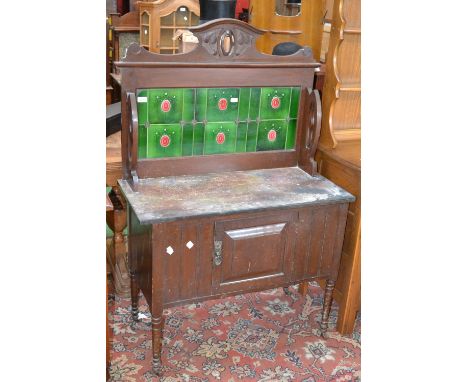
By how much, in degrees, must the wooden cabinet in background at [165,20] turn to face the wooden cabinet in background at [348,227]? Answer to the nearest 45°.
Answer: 0° — it already faces it

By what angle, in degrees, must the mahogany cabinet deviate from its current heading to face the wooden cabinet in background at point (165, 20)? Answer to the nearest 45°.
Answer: approximately 180°

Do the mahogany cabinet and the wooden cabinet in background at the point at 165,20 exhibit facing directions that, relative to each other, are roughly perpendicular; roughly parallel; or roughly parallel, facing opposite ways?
roughly parallel

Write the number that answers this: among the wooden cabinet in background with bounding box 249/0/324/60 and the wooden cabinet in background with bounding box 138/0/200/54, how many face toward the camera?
2

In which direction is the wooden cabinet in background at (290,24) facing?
toward the camera

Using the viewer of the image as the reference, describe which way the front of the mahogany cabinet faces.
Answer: facing the viewer

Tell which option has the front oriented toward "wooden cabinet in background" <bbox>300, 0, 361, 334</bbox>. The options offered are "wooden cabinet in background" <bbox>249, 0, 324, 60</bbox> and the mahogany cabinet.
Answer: "wooden cabinet in background" <bbox>249, 0, 324, 60</bbox>

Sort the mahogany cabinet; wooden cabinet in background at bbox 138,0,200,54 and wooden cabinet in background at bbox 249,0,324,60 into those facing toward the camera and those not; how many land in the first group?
3

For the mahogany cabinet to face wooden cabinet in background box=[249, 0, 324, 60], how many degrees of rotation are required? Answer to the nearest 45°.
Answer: approximately 180°

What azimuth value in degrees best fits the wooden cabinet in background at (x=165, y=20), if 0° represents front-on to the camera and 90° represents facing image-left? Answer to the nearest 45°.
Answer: approximately 0°

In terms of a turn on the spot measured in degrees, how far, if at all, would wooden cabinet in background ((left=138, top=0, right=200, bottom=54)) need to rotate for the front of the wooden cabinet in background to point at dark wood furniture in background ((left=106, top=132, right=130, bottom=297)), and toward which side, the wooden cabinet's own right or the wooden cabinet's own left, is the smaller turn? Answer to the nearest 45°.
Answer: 0° — it already faces it

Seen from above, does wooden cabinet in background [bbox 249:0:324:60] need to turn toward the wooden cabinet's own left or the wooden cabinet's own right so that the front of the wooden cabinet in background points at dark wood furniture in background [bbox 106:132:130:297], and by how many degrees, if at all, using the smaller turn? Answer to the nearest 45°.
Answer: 0° — it already faces it

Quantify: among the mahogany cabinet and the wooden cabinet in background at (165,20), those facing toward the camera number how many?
2

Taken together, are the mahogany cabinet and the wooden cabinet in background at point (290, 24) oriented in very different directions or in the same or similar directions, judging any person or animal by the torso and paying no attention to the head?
same or similar directions
